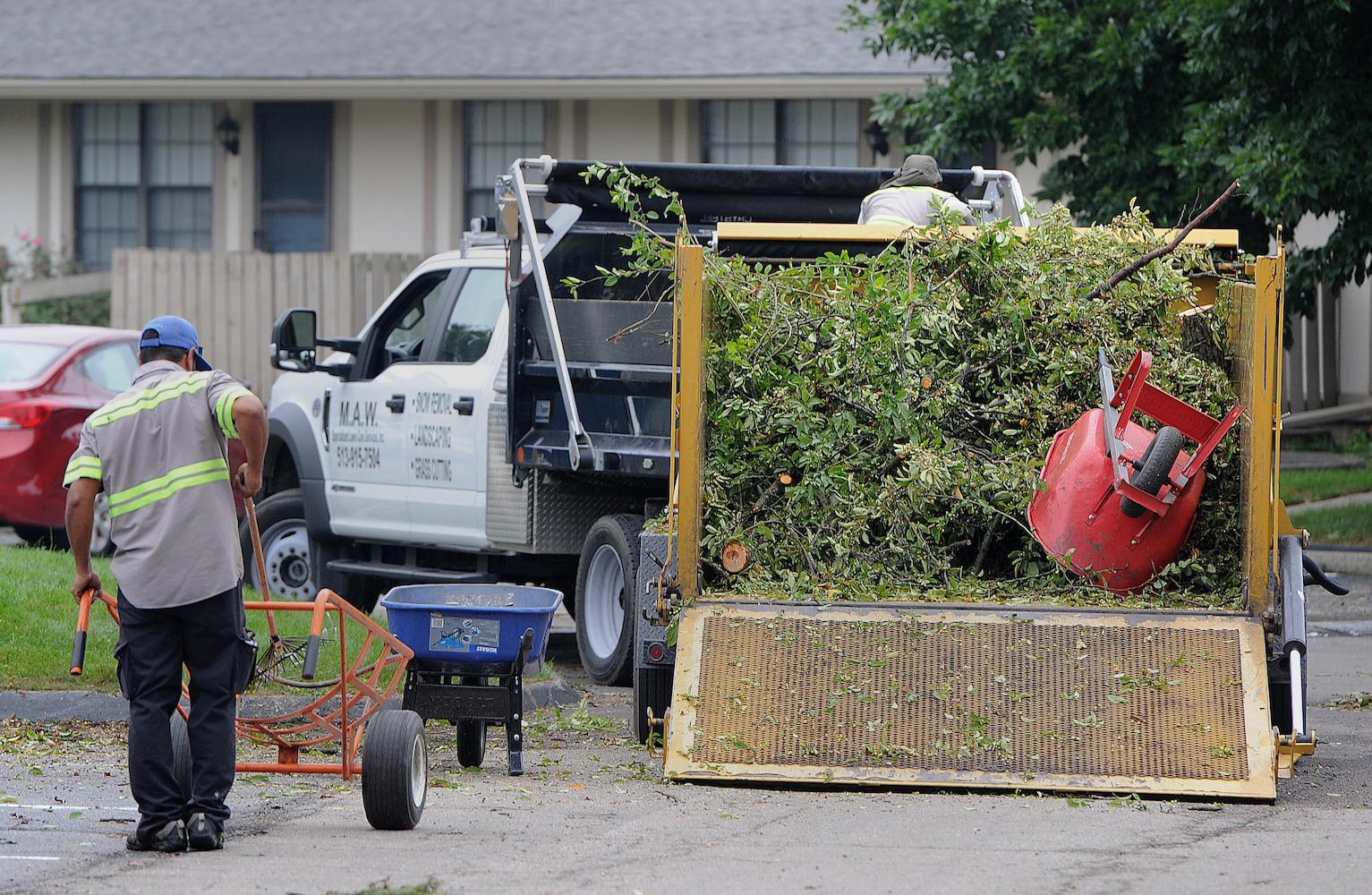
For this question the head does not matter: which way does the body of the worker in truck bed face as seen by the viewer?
away from the camera

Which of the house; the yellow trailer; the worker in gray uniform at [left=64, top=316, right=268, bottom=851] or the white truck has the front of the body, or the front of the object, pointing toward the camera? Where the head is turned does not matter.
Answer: the house

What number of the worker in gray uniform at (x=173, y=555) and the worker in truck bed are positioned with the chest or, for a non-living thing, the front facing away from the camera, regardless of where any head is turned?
2

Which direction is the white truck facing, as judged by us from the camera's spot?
facing away from the viewer and to the left of the viewer

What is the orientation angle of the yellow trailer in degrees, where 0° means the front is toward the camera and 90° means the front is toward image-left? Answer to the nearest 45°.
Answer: approximately 180°

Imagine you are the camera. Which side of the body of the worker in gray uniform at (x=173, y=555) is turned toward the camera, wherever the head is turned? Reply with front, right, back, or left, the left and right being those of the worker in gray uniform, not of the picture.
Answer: back

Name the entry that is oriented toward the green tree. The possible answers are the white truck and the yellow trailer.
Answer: the yellow trailer

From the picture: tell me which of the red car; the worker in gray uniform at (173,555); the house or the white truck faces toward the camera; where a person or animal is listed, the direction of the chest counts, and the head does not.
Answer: the house

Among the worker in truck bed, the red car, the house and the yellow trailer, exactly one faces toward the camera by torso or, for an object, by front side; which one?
the house

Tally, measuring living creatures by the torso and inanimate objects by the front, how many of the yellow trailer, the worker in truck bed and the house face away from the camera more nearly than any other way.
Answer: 2

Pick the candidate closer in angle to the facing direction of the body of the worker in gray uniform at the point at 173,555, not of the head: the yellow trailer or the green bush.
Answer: the green bush

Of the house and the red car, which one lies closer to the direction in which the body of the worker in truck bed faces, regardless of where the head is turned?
the house

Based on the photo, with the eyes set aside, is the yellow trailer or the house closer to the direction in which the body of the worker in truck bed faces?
the house

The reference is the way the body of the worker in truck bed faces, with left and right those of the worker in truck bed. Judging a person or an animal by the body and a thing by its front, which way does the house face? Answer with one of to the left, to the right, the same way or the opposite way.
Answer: the opposite way
